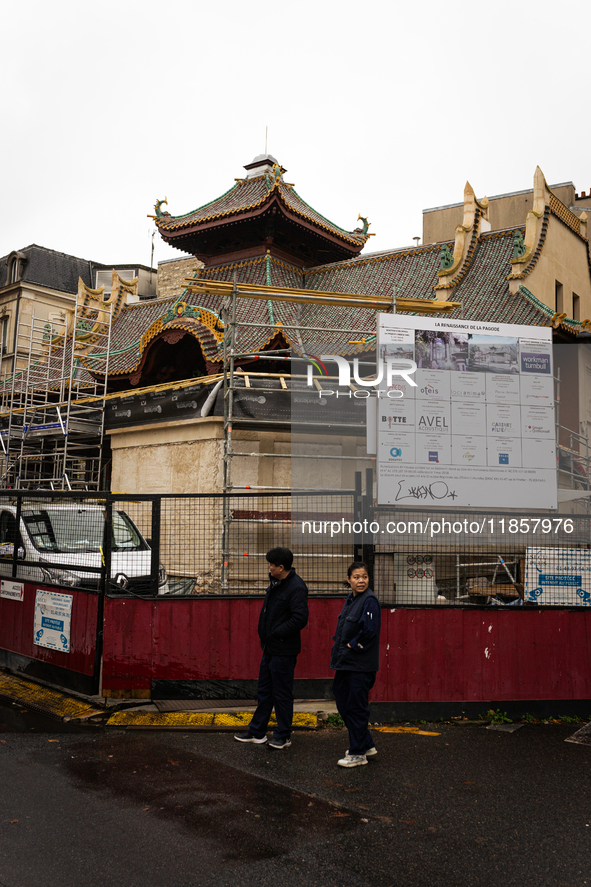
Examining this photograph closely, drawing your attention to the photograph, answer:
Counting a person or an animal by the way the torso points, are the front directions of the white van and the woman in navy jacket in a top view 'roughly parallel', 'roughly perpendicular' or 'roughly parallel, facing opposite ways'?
roughly perpendicular

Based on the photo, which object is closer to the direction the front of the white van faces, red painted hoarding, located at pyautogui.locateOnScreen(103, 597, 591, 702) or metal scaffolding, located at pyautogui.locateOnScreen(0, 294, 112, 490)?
the red painted hoarding

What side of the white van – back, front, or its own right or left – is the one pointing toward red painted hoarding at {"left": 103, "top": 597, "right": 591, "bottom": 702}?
front

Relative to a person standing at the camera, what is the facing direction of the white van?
facing the viewer and to the right of the viewer

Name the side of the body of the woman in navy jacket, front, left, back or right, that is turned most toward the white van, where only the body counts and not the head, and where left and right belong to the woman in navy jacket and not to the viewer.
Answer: right

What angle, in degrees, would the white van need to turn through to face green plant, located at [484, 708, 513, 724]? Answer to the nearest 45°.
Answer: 0° — it already faces it

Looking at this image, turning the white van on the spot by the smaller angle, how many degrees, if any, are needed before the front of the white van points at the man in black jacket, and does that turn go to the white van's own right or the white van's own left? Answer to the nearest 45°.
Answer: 0° — it already faces them

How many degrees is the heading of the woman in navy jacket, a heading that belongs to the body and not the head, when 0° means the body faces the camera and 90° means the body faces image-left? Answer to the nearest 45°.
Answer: approximately 45°

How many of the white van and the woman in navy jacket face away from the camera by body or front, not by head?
0
